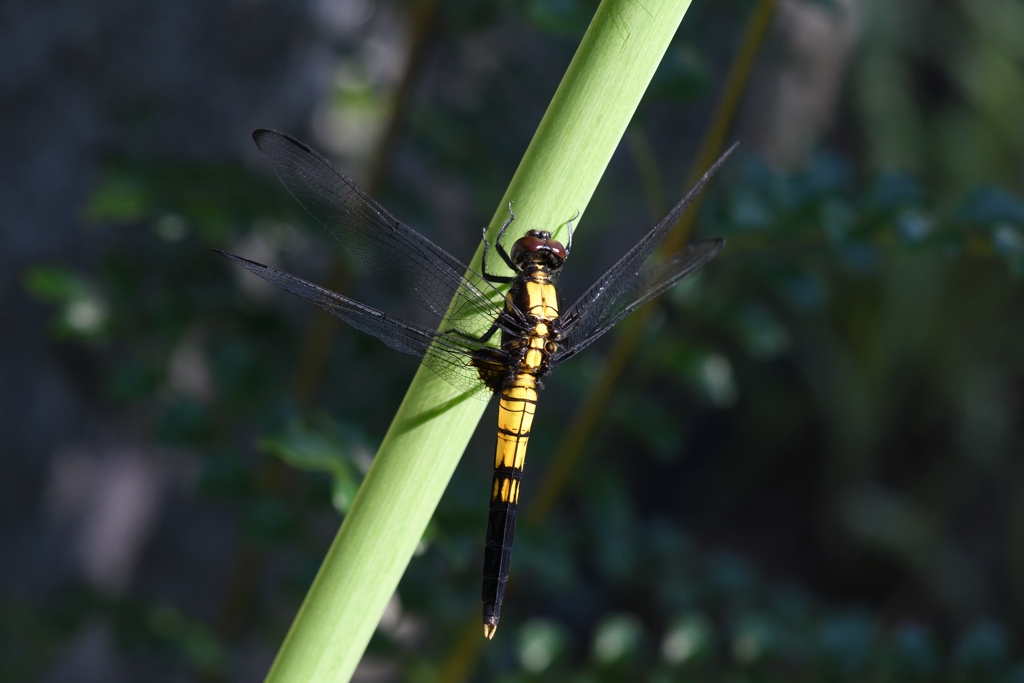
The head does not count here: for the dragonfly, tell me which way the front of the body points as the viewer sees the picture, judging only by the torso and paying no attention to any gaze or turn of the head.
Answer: away from the camera
